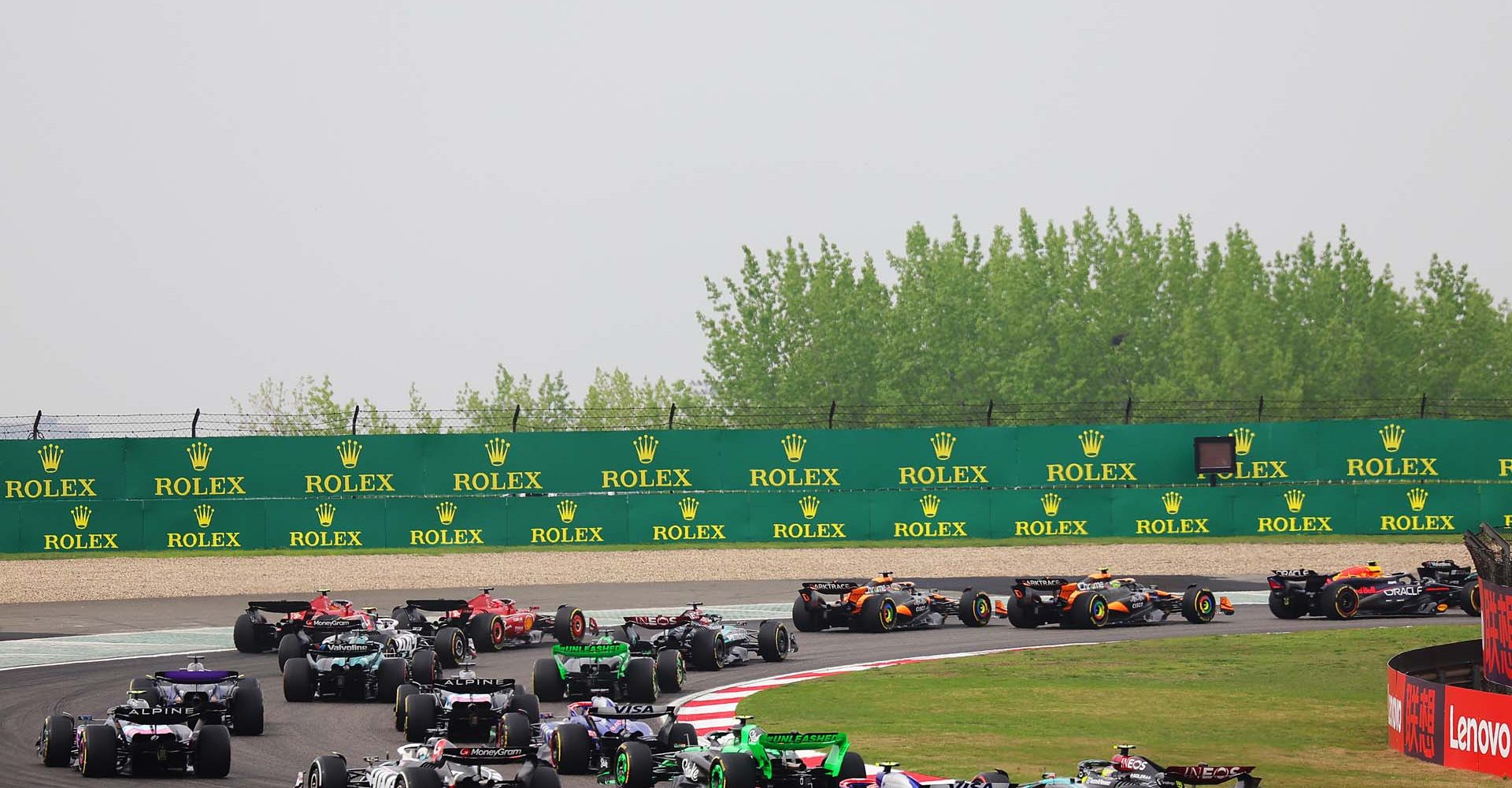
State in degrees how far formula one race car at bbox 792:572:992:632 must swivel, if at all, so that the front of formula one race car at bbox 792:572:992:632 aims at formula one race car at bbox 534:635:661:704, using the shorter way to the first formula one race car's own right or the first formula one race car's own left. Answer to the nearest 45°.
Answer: approximately 135° to the first formula one race car's own right

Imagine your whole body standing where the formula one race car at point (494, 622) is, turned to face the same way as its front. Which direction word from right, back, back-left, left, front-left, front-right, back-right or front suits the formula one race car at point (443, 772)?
back-right

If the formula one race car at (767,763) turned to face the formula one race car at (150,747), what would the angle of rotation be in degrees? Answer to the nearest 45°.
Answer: approximately 45° to its left

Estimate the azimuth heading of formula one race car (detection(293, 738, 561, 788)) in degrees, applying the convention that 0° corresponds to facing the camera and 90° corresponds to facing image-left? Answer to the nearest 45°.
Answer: approximately 135°

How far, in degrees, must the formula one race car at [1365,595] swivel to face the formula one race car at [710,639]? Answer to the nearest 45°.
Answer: approximately 180°

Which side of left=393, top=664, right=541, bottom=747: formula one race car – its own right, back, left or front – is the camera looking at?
back

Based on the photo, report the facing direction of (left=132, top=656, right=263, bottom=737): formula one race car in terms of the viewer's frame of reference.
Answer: facing away from the viewer

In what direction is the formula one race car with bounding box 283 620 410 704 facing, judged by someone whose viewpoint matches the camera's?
facing away from the viewer

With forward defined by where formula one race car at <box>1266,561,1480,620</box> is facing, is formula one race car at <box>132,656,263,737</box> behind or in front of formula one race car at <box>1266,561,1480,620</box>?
behind

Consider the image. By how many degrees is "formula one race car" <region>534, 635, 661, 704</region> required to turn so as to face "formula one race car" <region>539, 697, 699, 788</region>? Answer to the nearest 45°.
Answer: approximately 180°

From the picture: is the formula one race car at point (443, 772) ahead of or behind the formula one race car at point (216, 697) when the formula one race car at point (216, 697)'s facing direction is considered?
behind

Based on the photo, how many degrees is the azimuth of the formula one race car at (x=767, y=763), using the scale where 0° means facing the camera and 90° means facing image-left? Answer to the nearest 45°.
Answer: approximately 135°

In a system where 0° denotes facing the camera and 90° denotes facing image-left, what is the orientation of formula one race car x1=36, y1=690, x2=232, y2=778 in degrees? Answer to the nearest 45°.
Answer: approximately 180°

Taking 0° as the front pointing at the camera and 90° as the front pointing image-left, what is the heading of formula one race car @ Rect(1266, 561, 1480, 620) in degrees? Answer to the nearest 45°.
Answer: approximately 225°

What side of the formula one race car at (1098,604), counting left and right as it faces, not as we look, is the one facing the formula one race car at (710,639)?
back

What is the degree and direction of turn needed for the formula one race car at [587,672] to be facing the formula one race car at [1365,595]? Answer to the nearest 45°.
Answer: approximately 45° to its right

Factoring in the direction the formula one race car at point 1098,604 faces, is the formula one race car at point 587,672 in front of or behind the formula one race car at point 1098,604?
behind
